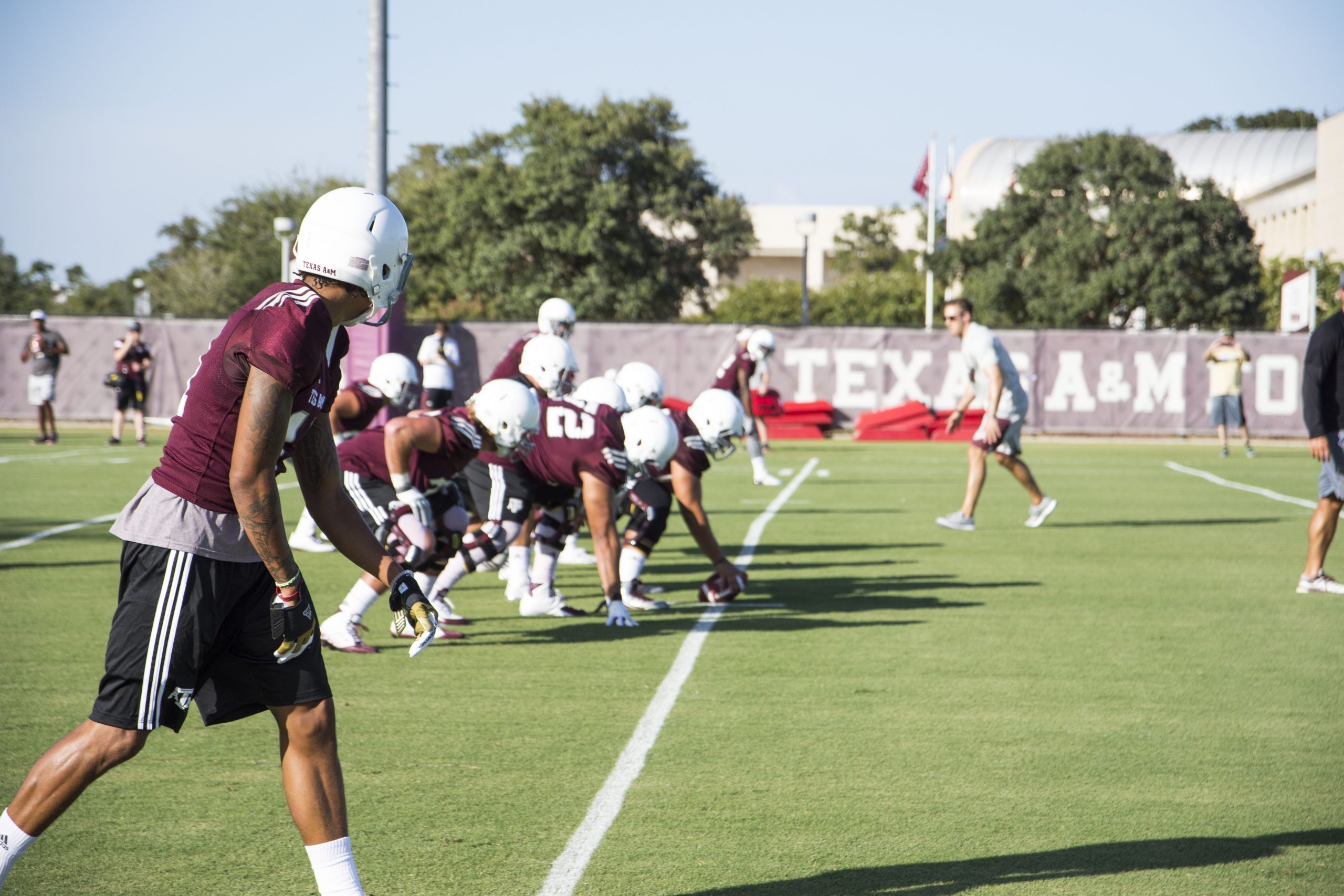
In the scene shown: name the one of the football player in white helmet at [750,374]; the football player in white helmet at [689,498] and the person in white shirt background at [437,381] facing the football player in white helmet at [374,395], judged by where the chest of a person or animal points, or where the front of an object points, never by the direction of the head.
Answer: the person in white shirt background

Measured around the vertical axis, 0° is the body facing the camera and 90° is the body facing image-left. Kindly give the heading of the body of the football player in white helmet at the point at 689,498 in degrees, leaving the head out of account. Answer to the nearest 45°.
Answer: approximately 270°

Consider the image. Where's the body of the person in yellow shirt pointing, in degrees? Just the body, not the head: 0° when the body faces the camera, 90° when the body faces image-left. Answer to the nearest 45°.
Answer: approximately 0°

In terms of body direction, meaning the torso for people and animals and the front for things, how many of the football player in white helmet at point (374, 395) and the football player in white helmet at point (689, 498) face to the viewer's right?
2

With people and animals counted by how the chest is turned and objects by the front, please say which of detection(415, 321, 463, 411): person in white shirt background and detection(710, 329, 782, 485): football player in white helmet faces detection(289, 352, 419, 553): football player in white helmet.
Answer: the person in white shirt background

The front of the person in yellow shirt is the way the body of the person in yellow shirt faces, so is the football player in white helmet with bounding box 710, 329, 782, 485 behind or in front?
in front

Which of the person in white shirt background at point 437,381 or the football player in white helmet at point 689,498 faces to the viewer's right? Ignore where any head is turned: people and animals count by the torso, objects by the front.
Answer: the football player in white helmet

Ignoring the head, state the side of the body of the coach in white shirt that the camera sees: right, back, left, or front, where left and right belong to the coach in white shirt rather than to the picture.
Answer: left

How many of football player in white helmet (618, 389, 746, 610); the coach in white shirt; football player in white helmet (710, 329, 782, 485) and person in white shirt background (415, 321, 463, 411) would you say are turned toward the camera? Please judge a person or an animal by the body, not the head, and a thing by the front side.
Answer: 1

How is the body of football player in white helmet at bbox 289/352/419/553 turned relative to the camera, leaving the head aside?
to the viewer's right

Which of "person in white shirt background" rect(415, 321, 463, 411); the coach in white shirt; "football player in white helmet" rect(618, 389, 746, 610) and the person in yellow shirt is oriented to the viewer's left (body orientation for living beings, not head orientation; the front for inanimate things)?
the coach in white shirt

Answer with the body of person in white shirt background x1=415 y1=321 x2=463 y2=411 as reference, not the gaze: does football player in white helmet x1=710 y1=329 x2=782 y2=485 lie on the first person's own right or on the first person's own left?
on the first person's own left
